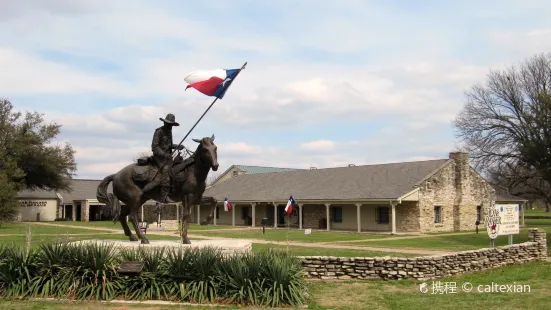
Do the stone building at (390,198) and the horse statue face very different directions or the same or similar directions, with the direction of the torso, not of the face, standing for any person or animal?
very different directions

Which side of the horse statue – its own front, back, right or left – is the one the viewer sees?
right

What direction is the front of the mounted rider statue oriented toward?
to the viewer's right

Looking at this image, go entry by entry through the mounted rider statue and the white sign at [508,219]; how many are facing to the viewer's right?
1

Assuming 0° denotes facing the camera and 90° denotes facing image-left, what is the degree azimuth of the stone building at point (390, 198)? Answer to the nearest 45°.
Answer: approximately 45°
